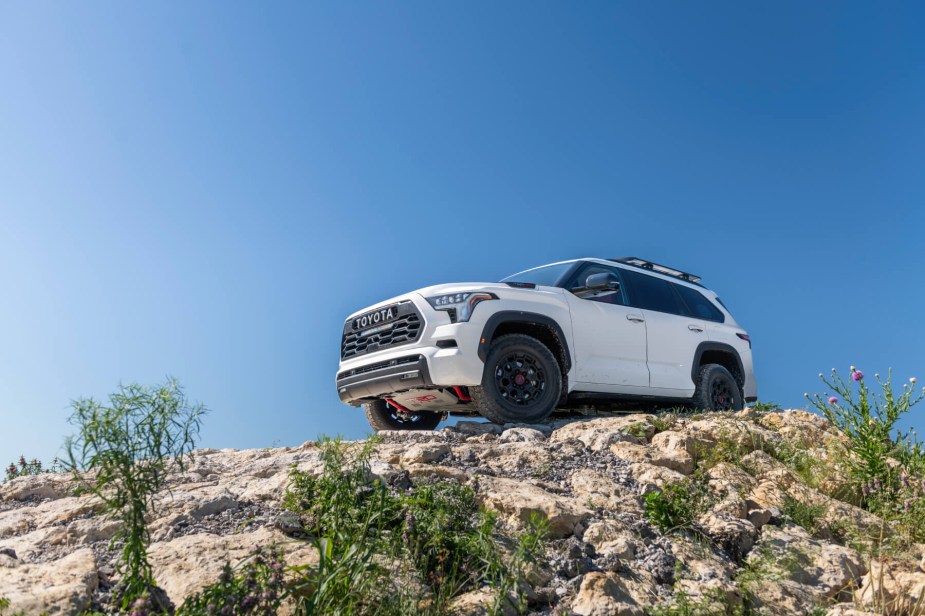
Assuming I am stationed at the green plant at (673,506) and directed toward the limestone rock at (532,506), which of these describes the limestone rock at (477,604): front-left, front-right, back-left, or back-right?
front-left

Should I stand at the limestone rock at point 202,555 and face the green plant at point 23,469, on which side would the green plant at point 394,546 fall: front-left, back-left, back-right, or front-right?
back-right

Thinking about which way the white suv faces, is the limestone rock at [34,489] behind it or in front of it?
in front

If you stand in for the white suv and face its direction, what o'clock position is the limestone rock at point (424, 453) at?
The limestone rock is roughly at 11 o'clock from the white suv.

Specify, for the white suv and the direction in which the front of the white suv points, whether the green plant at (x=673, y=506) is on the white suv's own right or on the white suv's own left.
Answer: on the white suv's own left

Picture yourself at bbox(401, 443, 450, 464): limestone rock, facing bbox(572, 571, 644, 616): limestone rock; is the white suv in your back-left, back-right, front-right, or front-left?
back-left

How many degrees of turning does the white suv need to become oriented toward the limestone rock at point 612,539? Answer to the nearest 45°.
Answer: approximately 45° to its left

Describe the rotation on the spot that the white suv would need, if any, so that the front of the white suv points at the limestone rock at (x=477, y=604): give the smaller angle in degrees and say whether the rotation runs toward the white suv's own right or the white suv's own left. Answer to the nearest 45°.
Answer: approximately 45° to the white suv's own left

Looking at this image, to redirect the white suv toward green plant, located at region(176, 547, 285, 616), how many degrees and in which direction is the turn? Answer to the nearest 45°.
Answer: approximately 45° to its left

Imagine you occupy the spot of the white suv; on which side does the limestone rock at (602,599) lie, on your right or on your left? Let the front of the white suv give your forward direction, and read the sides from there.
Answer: on your left

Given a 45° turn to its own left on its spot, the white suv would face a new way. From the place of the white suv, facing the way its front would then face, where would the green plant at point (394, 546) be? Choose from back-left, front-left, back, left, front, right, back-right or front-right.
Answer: front

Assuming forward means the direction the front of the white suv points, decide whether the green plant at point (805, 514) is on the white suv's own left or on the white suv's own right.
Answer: on the white suv's own left
